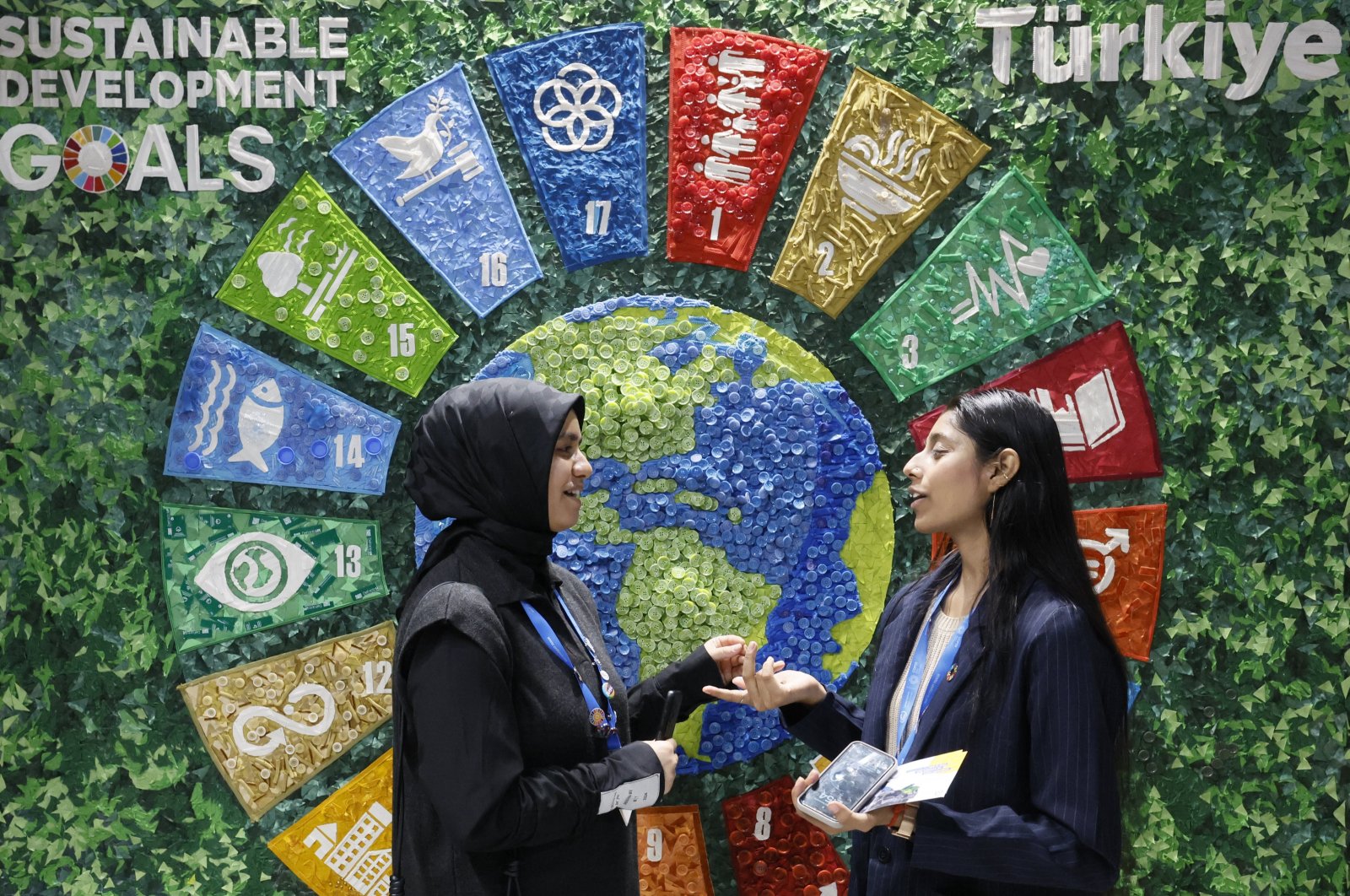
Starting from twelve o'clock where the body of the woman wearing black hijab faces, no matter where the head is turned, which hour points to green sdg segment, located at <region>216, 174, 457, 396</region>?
The green sdg segment is roughly at 8 o'clock from the woman wearing black hijab.

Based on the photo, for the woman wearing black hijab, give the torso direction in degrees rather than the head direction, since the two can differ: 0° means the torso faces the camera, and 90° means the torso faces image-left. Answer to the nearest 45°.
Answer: approximately 270°

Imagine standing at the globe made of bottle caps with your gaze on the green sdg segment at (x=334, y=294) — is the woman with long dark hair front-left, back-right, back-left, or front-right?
back-left

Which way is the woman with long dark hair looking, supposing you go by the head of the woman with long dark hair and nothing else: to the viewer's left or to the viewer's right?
to the viewer's left

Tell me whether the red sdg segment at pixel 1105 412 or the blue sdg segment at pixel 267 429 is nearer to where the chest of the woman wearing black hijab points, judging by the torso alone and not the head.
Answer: the red sdg segment

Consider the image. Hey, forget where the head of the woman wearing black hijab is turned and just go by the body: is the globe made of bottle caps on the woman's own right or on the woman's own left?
on the woman's own left

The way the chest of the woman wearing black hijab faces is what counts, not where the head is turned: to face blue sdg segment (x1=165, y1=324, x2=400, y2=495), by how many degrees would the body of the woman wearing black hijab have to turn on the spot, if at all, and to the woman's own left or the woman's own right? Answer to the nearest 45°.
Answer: approximately 135° to the woman's own left

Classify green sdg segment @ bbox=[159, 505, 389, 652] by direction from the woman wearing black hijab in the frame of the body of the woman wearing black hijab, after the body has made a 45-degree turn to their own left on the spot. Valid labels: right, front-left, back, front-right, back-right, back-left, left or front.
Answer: left

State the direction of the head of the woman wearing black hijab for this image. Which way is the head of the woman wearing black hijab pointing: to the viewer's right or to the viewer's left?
to the viewer's right
